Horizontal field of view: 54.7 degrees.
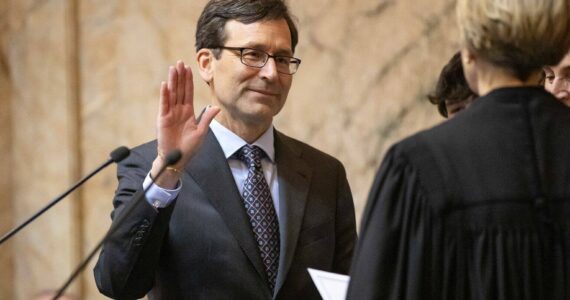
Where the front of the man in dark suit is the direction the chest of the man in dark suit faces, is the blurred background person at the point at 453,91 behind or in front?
behind

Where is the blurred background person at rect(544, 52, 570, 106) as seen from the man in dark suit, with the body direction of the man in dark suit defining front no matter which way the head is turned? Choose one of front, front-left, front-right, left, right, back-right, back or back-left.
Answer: front-left

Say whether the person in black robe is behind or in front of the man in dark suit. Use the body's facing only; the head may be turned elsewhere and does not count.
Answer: in front

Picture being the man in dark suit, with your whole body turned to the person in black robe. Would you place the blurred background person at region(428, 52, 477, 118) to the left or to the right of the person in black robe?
left

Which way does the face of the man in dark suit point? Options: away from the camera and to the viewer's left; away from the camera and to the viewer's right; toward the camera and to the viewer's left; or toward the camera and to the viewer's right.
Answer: toward the camera and to the viewer's right

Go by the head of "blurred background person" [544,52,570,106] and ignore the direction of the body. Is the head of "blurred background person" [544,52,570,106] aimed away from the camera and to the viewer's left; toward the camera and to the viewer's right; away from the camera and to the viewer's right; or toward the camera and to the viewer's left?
toward the camera and to the viewer's left

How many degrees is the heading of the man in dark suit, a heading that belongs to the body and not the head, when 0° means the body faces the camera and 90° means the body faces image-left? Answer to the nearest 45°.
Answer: approximately 315°
